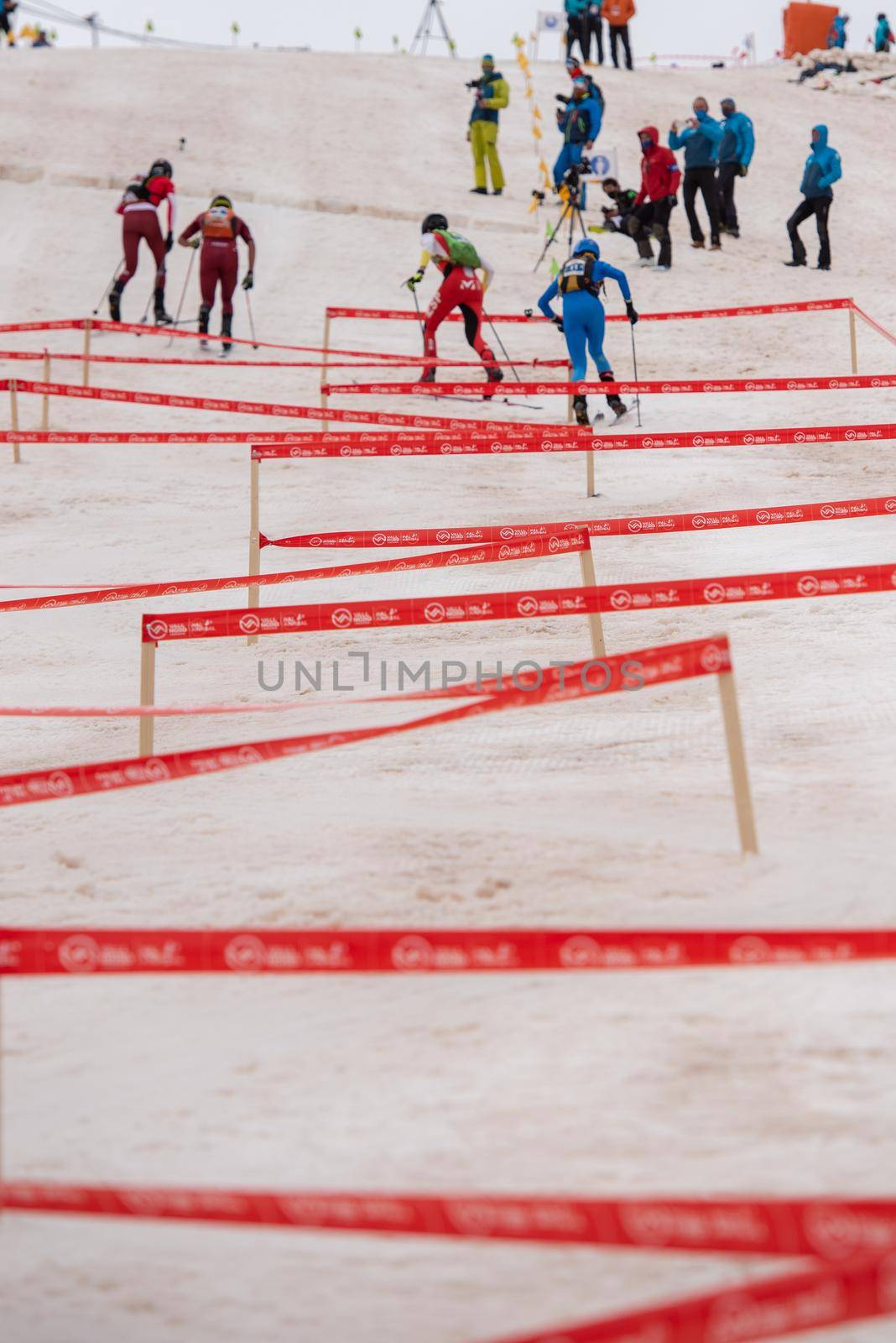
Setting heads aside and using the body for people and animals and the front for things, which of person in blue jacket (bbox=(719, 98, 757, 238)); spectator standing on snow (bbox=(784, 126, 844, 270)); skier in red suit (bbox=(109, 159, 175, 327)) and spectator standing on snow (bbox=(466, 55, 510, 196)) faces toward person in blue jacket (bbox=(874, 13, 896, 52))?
the skier in red suit

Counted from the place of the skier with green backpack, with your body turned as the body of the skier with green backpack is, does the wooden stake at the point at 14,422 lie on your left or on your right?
on your left

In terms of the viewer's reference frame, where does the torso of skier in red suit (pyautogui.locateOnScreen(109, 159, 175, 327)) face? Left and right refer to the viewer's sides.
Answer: facing away from the viewer and to the right of the viewer

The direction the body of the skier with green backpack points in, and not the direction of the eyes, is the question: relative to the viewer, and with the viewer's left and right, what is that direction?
facing away from the viewer and to the left of the viewer

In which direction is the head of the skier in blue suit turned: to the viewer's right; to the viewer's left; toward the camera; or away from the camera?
away from the camera

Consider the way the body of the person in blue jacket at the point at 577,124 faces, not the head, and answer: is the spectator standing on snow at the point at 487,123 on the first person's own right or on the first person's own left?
on the first person's own right

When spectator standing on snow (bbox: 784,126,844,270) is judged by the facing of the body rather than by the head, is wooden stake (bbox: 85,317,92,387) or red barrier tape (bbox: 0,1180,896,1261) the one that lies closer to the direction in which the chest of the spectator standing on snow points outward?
the wooden stake

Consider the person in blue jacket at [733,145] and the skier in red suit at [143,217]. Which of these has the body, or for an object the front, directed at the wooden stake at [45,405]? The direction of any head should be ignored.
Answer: the person in blue jacket

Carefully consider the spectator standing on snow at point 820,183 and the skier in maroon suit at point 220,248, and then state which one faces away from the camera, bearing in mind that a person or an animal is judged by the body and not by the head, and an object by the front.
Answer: the skier in maroon suit

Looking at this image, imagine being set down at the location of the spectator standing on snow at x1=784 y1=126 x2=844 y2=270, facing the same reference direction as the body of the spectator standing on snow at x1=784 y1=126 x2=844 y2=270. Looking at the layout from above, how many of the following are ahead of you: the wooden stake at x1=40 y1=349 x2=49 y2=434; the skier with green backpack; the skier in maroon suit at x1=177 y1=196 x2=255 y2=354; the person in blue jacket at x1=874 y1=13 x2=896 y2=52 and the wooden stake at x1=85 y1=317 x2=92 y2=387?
4

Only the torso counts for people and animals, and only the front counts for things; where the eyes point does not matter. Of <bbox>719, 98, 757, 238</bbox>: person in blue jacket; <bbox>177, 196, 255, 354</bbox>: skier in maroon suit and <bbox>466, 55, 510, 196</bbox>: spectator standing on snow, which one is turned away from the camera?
the skier in maroon suit

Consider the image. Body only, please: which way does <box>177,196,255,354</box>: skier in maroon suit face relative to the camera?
away from the camera

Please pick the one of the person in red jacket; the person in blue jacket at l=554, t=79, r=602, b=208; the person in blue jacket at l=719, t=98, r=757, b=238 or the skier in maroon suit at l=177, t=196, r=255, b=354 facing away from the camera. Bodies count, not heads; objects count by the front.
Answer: the skier in maroon suit

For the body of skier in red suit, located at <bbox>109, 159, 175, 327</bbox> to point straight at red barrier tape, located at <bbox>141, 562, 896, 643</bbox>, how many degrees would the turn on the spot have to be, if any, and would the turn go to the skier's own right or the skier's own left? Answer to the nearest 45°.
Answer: approximately 135° to the skier's own right

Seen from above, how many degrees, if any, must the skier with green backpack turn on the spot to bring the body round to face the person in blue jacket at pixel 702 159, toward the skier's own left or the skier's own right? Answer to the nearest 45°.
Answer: approximately 90° to the skier's own right

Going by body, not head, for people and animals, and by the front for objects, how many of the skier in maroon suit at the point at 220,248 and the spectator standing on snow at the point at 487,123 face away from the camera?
1
